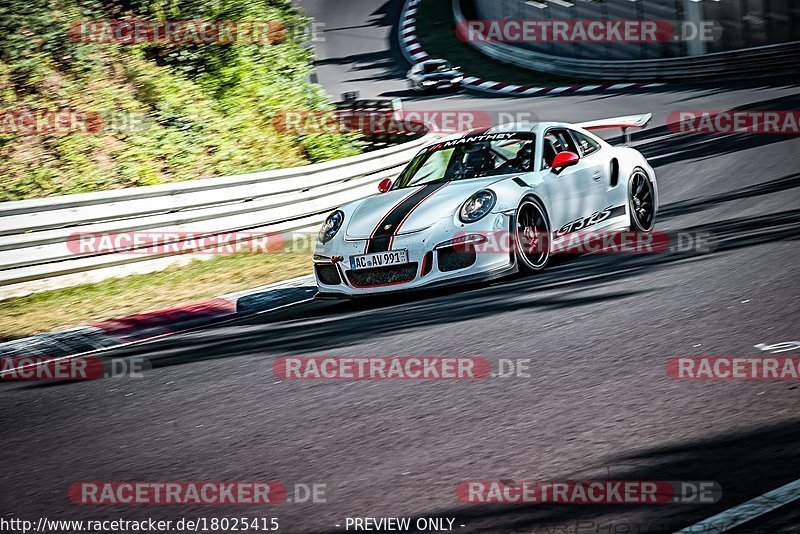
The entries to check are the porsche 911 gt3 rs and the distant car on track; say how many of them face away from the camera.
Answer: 0

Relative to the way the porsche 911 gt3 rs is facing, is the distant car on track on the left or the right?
on its right

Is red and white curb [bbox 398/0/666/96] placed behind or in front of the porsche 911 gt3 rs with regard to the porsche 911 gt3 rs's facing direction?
behind

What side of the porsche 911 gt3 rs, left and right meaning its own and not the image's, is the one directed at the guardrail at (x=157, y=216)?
right

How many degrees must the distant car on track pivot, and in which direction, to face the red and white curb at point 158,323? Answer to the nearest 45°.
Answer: approximately 45° to its right

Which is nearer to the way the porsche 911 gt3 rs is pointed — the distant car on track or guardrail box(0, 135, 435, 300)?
the guardrail

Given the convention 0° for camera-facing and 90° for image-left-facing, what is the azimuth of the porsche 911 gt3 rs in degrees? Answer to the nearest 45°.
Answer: approximately 45°
